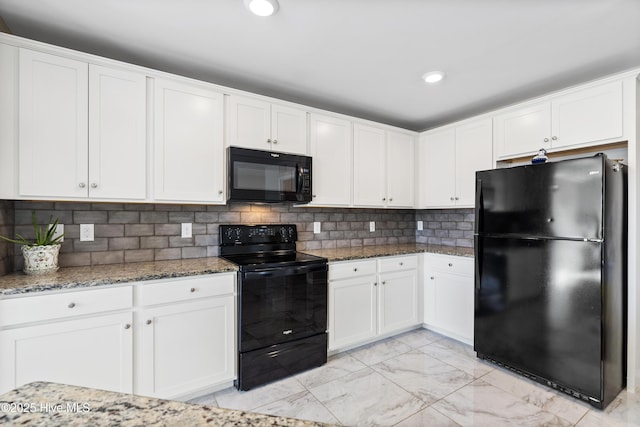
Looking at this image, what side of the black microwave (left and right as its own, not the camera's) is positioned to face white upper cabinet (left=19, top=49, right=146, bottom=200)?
right

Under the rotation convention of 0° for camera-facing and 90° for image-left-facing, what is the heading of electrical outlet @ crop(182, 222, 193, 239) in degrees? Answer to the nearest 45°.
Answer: approximately 0°

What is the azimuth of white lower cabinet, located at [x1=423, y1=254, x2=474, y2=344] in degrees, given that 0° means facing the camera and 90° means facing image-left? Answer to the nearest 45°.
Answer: approximately 45°

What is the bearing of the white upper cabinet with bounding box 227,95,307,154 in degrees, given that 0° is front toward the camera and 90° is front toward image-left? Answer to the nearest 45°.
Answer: approximately 315°

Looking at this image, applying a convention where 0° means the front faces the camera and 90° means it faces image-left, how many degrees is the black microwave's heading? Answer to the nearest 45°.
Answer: approximately 315°

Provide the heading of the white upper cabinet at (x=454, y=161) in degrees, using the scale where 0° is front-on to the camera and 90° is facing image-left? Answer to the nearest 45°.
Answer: approximately 45°

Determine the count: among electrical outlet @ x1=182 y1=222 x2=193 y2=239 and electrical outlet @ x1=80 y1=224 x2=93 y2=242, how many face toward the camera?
2

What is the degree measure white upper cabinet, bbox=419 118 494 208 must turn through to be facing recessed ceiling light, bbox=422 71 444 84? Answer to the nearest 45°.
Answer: approximately 45° to its left

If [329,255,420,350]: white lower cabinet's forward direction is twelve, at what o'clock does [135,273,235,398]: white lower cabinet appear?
[135,273,235,398]: white lower cabinet is roughly at 3 o'clock from [329,255,420,350]: white lower cabinet.

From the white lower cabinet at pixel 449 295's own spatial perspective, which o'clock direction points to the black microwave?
The black microwave is roughly at 12 o'clock from the white lower cabinet.

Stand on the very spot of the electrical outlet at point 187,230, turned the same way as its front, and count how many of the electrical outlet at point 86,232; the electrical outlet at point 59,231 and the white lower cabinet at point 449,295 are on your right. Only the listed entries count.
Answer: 2
